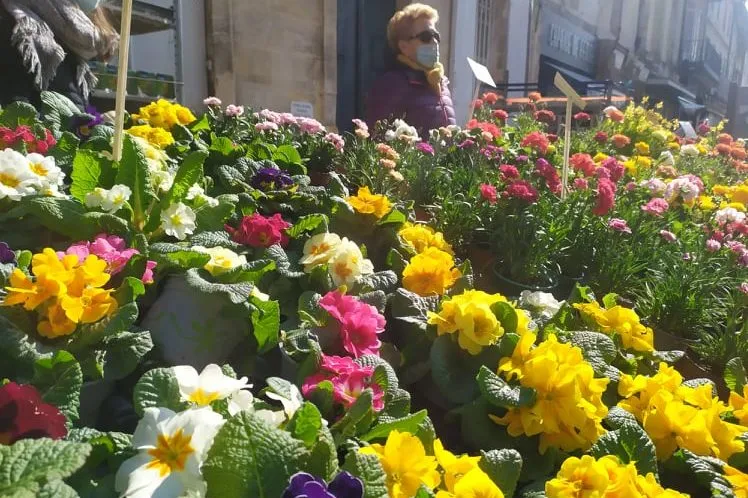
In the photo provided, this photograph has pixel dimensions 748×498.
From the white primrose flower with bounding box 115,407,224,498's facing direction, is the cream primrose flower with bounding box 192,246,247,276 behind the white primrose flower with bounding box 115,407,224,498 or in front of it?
behind

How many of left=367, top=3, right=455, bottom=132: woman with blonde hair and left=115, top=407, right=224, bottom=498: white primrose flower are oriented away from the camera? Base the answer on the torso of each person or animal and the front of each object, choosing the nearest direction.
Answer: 0

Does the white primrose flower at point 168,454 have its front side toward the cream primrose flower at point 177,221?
no

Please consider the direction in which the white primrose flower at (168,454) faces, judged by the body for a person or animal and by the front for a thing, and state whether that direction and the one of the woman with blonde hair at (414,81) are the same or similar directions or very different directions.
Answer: same or similar directions

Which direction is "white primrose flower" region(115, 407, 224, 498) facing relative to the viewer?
toward the camera

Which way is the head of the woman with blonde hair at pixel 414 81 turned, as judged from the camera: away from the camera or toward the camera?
toward the camera

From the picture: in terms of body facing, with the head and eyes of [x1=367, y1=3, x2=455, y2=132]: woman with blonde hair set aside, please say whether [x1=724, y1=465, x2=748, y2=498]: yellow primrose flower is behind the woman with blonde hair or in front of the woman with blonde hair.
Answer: in front

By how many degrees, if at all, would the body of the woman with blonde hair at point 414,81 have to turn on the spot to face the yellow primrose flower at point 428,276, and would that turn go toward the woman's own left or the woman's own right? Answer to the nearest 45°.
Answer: approximately 45° to the woman's own right

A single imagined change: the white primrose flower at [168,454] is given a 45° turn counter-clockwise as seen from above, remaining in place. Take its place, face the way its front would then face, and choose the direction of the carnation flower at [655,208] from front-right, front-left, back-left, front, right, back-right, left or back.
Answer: left

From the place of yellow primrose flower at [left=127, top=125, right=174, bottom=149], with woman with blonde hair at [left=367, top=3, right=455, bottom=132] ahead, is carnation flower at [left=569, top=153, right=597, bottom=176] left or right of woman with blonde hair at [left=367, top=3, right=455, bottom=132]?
right

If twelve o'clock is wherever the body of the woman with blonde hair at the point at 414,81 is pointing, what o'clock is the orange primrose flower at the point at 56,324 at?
The orange primrose flower is roughly at 2 o'clock from the woman with blonde hair.

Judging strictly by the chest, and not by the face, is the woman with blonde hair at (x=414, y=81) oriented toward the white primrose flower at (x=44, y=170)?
no

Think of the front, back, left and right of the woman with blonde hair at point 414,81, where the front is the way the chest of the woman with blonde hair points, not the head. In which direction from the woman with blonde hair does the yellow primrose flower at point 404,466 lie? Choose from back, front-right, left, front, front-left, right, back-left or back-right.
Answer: front-right

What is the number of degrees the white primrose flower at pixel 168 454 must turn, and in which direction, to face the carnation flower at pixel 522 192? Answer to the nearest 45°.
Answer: approximately 135° to its left

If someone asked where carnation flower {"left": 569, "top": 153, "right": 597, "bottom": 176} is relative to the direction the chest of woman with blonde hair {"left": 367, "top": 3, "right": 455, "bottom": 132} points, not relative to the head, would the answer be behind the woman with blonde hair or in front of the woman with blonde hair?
in front

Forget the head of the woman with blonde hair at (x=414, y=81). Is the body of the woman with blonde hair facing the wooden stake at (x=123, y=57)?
no

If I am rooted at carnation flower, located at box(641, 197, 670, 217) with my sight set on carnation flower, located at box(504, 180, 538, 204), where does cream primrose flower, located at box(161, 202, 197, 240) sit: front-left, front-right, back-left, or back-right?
front-left
